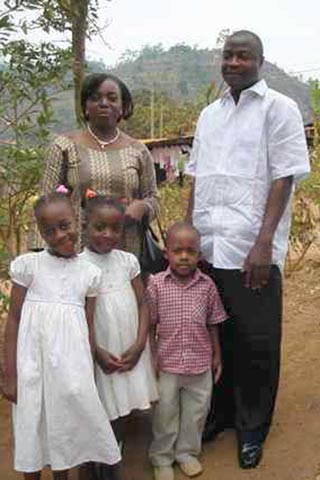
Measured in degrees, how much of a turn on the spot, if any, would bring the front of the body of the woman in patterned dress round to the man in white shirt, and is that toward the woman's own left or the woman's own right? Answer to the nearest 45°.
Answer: approximately 90° to the woman's own left

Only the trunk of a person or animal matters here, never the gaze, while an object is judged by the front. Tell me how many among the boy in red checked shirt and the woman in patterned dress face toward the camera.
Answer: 2

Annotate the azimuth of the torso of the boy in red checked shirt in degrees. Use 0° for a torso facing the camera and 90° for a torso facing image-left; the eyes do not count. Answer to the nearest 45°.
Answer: approximately 0°

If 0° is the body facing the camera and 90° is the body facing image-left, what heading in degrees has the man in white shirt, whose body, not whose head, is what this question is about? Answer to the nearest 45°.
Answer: approximately 45°

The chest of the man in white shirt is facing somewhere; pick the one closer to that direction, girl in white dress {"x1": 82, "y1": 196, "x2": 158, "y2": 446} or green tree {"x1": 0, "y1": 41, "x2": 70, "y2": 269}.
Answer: the girl in white dress

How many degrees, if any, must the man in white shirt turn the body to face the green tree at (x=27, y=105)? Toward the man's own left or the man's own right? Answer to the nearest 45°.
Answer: approximately 90° to the man's own right

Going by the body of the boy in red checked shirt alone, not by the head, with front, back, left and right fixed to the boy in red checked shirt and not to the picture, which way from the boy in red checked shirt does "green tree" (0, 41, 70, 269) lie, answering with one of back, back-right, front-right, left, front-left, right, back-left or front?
back-right
